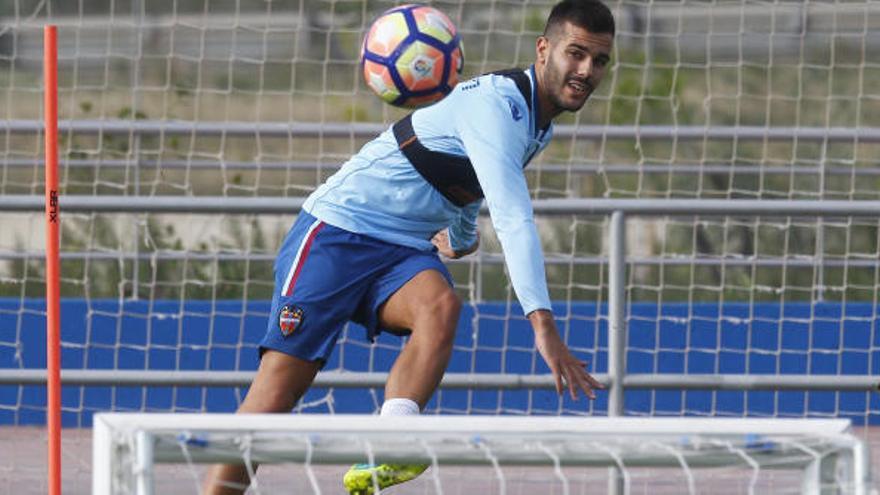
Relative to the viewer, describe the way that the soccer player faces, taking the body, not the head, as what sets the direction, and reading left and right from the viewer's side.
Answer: facing the viewer and to the right of the viewer

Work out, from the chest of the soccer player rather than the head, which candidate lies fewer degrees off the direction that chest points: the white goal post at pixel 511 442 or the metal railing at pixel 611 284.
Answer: the white goal post

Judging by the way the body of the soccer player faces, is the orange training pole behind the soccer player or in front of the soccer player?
behind

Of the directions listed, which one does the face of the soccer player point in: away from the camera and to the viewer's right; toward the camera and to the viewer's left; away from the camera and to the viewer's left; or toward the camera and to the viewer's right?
toward the camera and to the viewer's right

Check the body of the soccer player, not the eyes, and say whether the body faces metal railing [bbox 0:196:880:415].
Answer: no

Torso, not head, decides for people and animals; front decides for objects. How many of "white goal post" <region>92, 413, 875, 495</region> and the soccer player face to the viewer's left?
0
